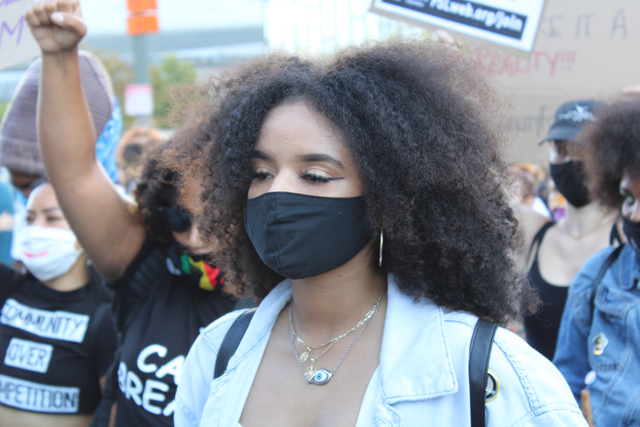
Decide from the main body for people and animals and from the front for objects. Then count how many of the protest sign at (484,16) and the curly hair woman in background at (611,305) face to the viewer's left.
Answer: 0

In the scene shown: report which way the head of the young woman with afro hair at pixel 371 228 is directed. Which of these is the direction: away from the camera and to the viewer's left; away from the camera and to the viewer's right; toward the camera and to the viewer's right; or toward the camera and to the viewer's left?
toward the camera and to the viewer's left

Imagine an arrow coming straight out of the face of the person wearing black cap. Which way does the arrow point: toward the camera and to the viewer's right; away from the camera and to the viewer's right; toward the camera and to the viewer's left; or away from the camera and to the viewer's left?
toward the camera and to the viewer's left

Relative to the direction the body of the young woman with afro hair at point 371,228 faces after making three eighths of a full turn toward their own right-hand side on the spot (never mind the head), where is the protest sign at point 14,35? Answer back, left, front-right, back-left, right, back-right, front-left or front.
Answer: front-left

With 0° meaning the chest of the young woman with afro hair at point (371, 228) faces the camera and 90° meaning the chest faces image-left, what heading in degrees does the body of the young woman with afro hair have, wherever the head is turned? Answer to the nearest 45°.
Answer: approximately 45°

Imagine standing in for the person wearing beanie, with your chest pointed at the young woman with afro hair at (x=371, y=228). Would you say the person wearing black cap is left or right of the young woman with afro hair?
left

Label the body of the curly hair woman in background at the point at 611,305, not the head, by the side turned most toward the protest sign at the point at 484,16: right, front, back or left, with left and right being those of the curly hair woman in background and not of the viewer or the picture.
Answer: back

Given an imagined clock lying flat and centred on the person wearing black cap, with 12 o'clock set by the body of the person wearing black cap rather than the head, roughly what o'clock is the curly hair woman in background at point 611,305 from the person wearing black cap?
The curly hair woman in background is roughly at 10 o'clock from the person wearing black cap.
